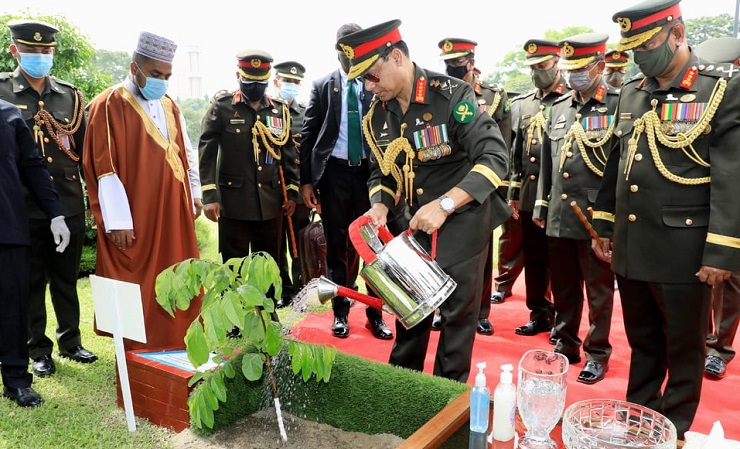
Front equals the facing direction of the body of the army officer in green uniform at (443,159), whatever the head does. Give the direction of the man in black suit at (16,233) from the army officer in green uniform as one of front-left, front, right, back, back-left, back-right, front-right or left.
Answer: front-right

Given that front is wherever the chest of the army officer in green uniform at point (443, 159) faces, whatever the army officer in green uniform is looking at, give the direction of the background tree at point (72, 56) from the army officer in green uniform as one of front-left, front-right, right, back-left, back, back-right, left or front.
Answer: right

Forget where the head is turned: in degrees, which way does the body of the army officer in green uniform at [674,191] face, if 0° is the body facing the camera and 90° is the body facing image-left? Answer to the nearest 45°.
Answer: approximately 45°

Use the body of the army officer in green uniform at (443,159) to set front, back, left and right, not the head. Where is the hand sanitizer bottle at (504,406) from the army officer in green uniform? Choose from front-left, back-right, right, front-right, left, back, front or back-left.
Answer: front-left

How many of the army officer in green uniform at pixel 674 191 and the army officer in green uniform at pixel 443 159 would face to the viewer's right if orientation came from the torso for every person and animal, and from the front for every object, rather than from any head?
0

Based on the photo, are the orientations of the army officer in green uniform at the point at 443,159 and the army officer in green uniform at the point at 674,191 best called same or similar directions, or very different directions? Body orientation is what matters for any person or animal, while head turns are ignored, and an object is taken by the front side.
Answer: same or similar directions

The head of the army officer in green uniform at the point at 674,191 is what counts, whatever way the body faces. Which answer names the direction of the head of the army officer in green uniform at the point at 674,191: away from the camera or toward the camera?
toward the camera

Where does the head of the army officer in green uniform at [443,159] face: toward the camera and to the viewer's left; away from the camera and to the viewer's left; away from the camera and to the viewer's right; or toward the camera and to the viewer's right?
toward the camera and to the viewer's left

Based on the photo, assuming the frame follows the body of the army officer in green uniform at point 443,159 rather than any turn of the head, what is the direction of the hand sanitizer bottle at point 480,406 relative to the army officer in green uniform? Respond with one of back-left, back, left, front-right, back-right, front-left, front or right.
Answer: front-left

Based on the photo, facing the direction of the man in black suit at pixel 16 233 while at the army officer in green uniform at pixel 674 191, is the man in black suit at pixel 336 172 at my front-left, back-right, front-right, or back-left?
front-right

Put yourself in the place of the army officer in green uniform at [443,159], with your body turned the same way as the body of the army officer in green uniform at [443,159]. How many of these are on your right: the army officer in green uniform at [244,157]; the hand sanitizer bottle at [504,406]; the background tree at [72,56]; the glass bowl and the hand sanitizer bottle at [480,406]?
2

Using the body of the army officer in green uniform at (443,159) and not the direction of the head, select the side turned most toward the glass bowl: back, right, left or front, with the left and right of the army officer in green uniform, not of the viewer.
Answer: left

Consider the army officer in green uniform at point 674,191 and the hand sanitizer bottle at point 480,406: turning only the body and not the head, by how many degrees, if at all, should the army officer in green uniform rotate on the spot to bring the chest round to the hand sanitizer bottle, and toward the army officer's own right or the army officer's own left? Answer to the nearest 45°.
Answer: approximately 45° to the army officer's own left

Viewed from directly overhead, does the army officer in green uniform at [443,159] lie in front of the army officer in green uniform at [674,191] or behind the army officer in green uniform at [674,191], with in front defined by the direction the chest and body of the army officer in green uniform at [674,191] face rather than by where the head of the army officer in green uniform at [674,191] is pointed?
in front

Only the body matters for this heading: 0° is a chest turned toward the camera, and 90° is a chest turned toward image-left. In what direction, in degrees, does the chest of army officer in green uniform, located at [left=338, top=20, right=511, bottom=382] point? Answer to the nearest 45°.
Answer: approximately 45°

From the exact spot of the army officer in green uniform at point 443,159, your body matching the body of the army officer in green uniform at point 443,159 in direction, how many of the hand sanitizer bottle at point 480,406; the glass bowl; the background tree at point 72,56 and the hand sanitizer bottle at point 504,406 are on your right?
1

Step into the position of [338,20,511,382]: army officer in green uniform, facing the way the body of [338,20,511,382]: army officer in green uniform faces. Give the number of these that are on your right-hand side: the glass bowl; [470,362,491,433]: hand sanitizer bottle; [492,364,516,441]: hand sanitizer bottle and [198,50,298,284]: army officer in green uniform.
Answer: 1

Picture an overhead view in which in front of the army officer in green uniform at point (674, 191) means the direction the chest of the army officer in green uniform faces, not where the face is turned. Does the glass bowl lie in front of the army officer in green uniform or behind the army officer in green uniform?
in front
